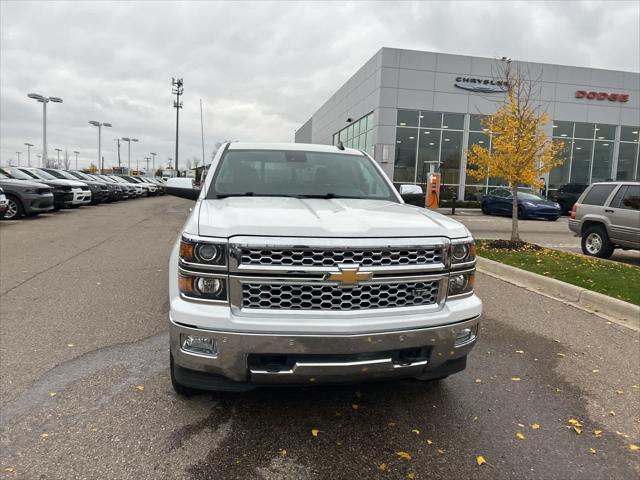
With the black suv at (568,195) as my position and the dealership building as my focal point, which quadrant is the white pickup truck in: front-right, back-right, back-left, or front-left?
back-left

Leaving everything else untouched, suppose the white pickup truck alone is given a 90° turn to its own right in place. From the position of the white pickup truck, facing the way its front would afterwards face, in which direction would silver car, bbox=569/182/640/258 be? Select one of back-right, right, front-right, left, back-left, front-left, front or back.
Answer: back-right

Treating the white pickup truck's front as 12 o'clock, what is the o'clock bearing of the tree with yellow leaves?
The tree with yellow leaves is roughly at 7 o'clock from the white pickup truck.

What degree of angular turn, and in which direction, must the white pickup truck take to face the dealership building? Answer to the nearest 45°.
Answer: approximately 180°

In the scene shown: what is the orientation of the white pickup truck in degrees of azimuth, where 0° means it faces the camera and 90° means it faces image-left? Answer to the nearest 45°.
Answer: approximately 0°

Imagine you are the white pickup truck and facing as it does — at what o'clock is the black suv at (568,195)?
The black suv is roughly at 7 o'clock from the white pickup truck.
